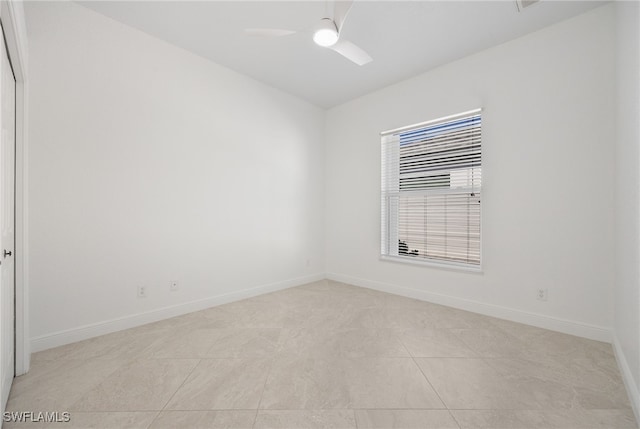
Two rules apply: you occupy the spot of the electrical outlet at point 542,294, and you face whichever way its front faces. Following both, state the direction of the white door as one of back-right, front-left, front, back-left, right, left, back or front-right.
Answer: front-right

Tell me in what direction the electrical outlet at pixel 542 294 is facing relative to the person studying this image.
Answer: facing the viewer

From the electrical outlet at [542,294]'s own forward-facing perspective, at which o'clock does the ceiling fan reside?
The ceiling fan is roughly at 1 o'clock from the electrical outlet.
